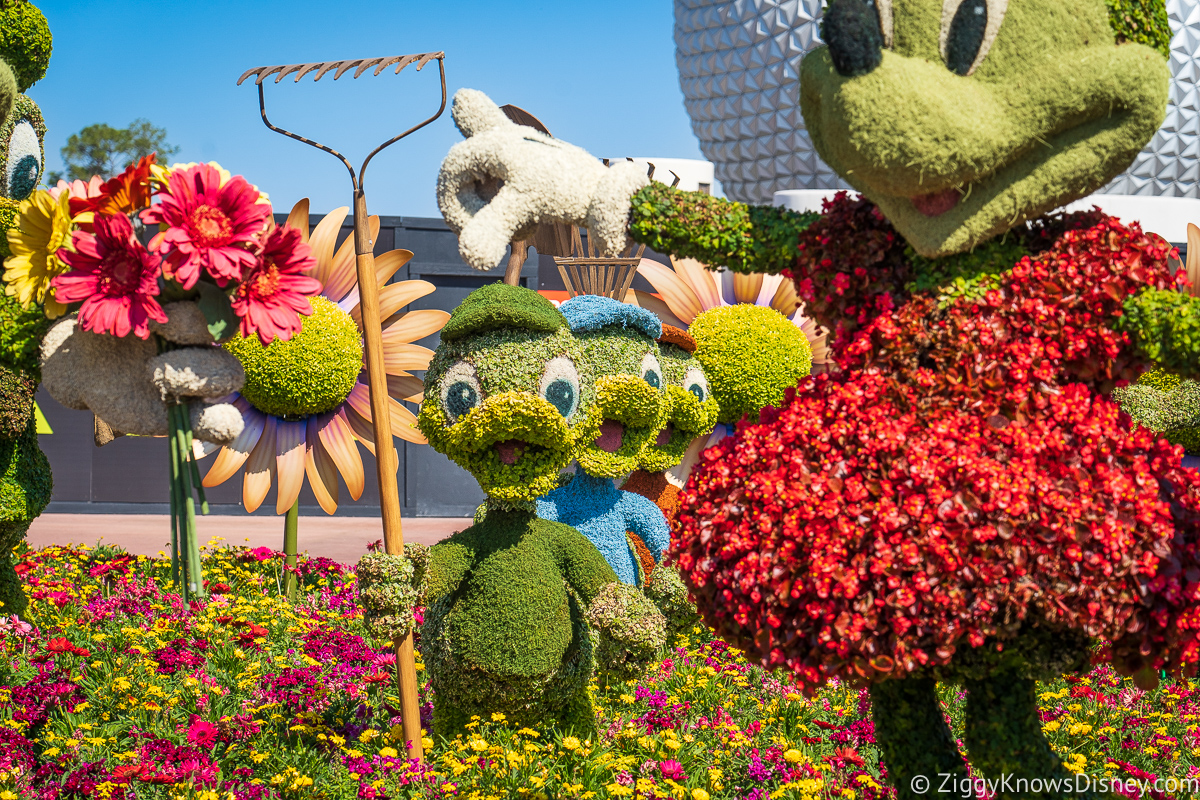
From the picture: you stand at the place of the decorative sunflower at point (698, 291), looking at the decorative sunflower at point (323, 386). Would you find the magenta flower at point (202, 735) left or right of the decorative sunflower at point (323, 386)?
left

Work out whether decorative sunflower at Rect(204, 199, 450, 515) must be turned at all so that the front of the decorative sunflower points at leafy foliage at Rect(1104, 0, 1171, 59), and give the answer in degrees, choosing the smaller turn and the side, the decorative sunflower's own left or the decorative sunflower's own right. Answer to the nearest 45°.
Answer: approximately 45° to the decorative sunflower's own left

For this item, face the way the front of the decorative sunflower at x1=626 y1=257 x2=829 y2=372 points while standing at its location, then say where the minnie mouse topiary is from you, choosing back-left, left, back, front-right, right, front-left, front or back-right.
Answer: front

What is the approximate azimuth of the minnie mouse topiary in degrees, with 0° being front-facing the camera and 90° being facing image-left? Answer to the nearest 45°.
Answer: approximately 45°

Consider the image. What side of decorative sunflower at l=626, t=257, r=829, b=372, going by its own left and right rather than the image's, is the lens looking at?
front

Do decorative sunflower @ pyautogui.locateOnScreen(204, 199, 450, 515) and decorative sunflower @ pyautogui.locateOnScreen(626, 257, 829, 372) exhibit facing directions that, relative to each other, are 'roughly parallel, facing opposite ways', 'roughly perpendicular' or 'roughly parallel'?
roughly parallel

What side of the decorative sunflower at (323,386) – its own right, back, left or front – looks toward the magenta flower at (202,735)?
front

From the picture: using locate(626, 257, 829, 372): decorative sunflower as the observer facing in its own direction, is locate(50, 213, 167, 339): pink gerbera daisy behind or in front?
in front

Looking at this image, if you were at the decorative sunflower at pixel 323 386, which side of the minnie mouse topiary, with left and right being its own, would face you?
right

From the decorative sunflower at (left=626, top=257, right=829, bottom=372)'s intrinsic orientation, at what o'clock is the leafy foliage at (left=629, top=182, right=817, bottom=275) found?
The leafy foliage is roughly at 12 o'clock from the decorative sunflower.

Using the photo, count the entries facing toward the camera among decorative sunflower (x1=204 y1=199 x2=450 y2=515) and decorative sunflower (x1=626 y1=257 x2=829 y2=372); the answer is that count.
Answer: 2

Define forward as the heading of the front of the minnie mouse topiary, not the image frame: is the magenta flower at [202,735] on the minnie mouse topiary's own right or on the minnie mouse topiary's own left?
on the minnie mouse topiary's own right
